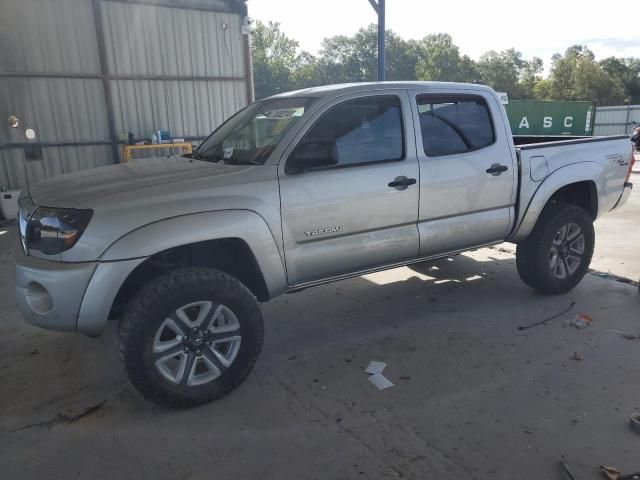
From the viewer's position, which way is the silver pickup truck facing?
facing the viewer and to the left of the viewer

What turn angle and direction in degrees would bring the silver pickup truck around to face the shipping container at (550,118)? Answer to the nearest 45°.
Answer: approximately 180°

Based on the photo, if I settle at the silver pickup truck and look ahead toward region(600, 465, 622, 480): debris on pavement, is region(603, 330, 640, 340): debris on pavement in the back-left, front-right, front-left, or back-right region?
front-left

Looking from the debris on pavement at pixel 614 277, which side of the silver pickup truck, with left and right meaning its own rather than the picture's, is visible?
back

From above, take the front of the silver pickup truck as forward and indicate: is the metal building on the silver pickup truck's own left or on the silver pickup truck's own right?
on the silver pickup truck's own right

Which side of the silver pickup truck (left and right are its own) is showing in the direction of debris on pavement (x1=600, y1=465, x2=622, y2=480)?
left

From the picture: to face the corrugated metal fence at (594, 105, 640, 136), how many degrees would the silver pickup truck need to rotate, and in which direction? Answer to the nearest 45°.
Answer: approximately 180°

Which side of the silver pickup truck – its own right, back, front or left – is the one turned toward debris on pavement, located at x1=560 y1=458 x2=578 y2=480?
left
